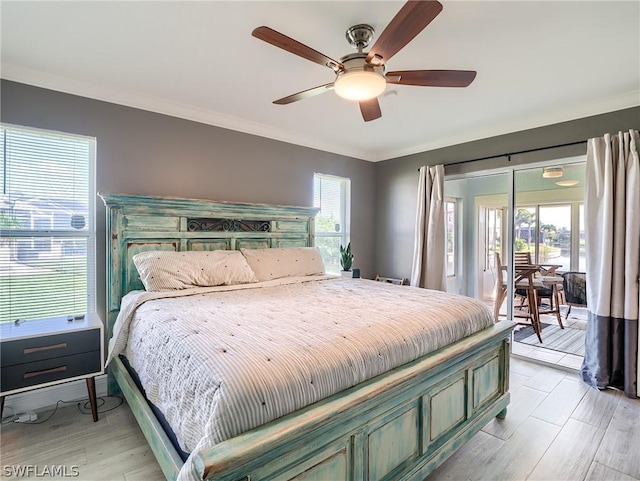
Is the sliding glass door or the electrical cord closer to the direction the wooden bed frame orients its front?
the sliding glass door

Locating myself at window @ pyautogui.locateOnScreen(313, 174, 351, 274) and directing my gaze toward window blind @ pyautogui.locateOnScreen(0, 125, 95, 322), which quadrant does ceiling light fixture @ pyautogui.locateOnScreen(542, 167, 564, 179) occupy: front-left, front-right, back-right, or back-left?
back-left

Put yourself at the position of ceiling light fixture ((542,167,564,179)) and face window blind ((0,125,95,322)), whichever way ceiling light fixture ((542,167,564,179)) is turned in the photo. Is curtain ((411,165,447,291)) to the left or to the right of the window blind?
right

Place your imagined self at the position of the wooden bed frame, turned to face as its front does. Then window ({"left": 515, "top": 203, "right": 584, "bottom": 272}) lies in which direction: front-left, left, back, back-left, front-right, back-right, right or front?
left

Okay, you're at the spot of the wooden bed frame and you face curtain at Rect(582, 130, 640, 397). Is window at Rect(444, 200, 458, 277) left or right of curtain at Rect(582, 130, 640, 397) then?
left

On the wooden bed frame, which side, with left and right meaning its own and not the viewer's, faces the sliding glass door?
left

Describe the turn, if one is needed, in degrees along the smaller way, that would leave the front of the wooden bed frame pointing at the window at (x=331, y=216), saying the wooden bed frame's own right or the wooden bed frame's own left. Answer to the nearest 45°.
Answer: approximately 135° to the wooden bed frame's own left

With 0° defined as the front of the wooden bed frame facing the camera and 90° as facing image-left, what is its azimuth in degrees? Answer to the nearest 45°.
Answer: approximately 315°

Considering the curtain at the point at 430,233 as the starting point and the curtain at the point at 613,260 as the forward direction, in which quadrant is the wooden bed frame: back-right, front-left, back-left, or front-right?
front-right

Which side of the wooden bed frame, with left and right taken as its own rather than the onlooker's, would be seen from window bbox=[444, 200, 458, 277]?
left
